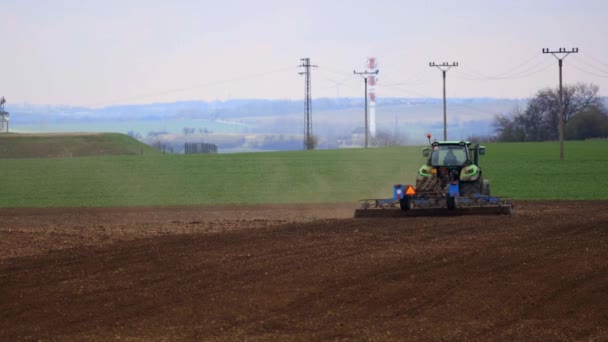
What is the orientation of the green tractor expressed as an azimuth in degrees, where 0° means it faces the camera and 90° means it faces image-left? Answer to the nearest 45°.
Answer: approximately 180°

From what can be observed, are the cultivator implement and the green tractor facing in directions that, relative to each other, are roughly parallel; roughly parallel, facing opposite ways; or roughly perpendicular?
roughly parallel

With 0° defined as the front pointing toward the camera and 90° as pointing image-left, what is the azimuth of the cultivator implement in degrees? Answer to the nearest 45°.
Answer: approximately 180°
